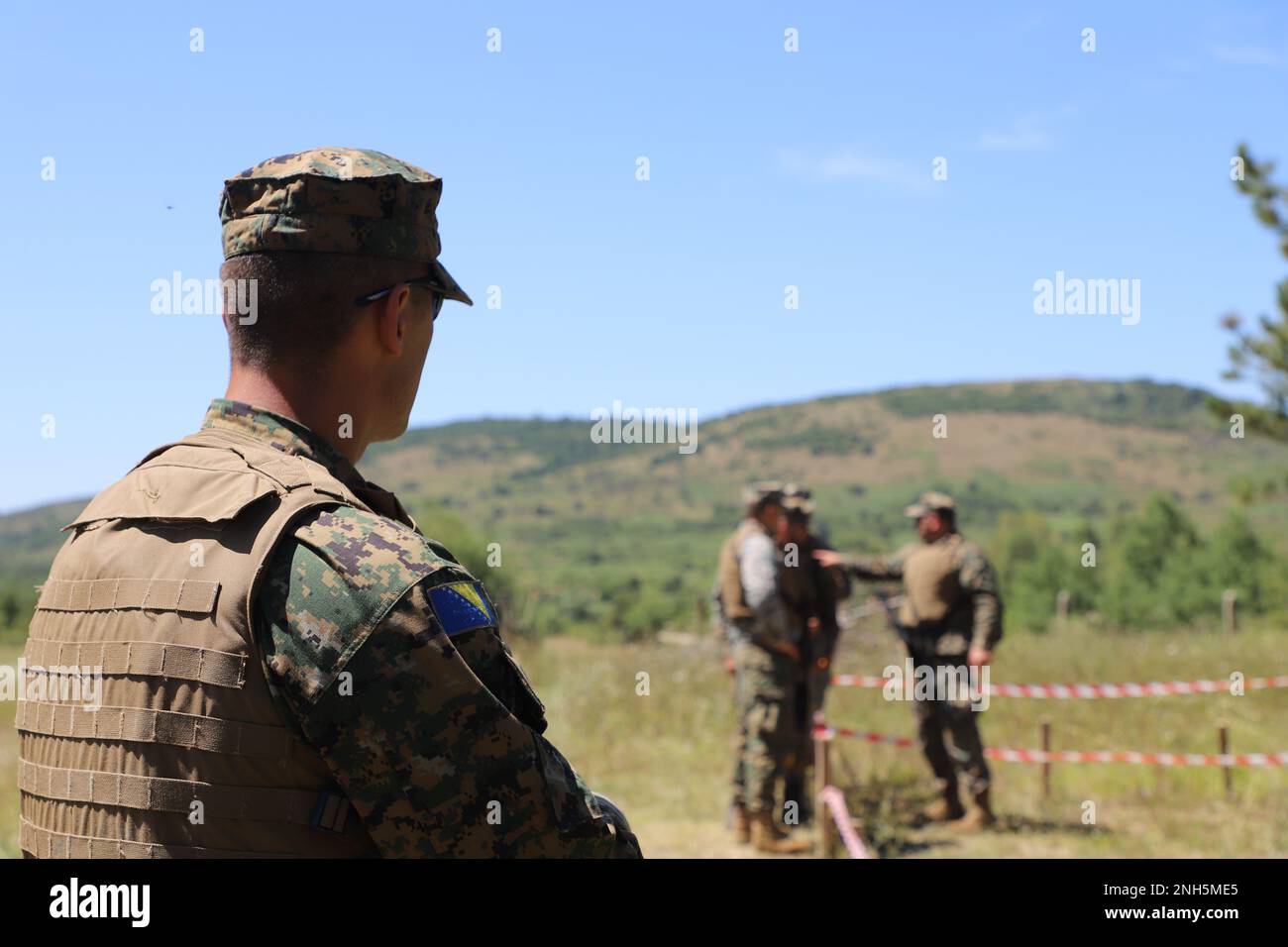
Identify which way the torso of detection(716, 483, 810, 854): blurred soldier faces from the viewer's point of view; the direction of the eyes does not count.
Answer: to the viewer's right

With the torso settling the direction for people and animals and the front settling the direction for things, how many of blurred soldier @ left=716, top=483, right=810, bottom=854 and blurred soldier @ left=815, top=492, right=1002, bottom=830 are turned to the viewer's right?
1

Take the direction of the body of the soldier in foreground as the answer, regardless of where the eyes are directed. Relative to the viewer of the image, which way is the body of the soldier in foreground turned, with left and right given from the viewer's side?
facing away from the viewer and to the right of the viewer

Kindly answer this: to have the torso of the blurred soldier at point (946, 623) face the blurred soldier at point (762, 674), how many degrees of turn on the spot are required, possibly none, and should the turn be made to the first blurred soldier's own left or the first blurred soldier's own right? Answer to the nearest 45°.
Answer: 0° — they already face them

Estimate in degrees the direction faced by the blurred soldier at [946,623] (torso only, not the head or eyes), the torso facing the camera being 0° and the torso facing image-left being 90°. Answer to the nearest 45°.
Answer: approximately 45°

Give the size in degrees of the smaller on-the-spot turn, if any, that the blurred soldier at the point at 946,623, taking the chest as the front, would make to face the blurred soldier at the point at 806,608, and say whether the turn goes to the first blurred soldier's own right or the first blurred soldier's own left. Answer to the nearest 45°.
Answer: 0° — they already face them
